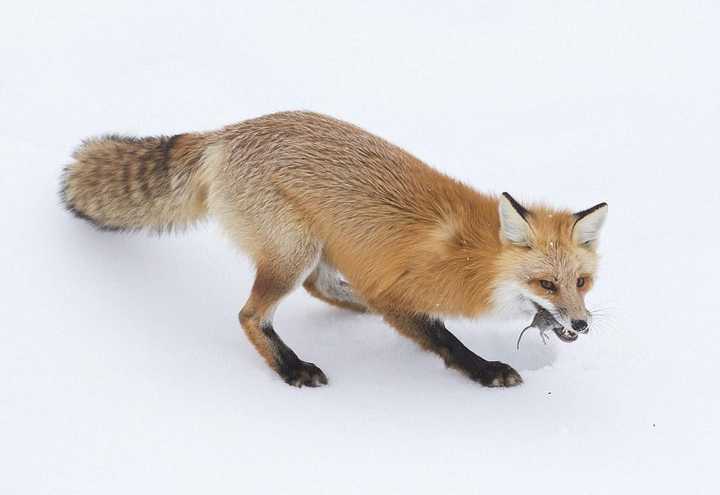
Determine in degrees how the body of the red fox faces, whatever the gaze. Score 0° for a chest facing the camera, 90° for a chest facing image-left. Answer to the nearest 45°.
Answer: approximately 270°
